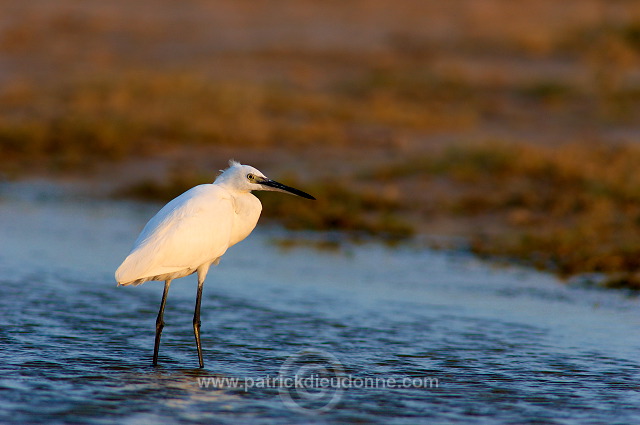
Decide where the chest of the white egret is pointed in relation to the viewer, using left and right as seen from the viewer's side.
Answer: facing to the right of the viewer
